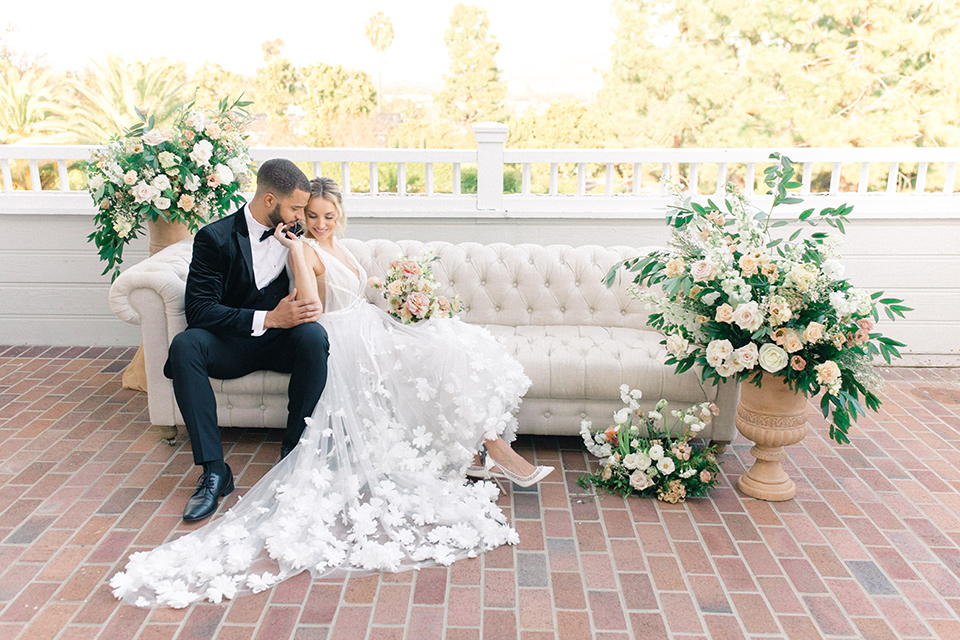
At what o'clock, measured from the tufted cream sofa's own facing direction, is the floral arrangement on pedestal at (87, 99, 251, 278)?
The floral arrangement on pedestal is roughly at 4 o'clock from the tufted cream sofa.

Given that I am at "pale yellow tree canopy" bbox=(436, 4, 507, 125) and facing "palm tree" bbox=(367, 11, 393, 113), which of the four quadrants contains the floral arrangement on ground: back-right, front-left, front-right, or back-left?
back-left

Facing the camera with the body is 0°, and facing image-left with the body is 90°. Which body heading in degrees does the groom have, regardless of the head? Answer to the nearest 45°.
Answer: approximately 315°

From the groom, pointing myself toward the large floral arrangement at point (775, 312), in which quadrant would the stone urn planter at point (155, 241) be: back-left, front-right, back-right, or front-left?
back-left

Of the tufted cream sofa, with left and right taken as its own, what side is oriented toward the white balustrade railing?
back

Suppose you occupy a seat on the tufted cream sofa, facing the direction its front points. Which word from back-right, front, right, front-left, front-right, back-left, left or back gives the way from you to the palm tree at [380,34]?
back

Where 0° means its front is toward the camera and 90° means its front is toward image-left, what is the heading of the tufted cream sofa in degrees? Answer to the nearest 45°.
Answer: approximately 0°

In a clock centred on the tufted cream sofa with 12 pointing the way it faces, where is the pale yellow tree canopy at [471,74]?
The pale yellow tree canopy is roughly at 6 o'clock from the tufted cream sofa.

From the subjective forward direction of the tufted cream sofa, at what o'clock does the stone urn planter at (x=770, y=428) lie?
The stone urn planter is roughly at 10 o'clock from the tufted cream sofa.
